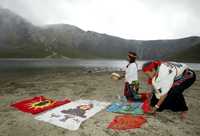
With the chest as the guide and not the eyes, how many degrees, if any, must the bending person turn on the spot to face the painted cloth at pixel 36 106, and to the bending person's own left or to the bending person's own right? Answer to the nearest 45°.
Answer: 0° — they already face it

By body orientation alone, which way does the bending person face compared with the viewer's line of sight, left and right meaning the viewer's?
facing to the left of the viewer
